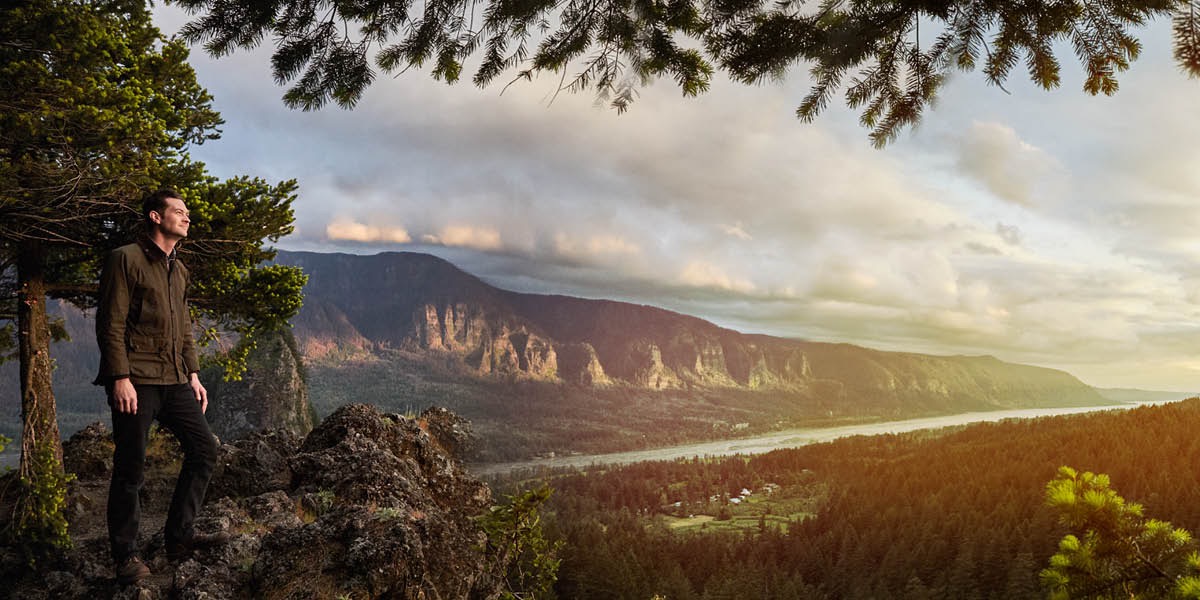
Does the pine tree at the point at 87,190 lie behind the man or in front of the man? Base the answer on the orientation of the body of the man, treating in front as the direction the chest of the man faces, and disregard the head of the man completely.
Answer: behind

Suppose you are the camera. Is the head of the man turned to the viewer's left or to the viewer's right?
to the viewer's right

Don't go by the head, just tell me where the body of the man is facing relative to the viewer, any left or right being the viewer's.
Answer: facing the viewer and to the right of the viewer
